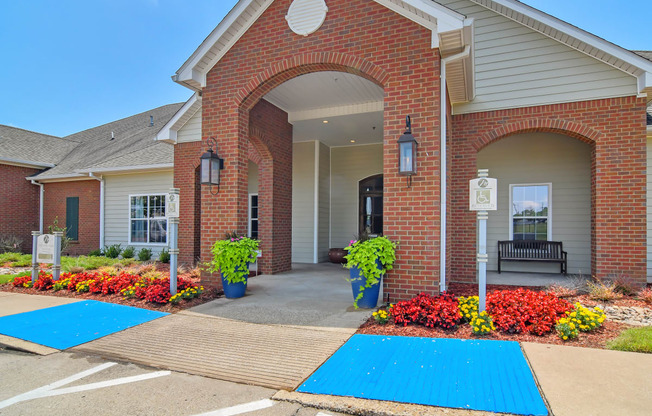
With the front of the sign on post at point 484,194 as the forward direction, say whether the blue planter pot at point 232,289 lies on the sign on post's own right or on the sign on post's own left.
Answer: on the sign on post's own right

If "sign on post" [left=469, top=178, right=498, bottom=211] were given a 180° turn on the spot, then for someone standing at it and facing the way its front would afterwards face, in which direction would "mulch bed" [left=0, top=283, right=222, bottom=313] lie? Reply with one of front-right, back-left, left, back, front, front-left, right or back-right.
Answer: left

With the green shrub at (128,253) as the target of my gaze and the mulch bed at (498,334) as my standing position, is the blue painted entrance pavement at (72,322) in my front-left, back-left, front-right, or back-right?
front-left

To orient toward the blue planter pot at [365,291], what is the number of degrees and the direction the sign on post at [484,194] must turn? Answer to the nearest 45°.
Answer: approximately 90° to its right

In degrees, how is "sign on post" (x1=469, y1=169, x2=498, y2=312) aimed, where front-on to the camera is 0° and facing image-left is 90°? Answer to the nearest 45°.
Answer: approximately 0°

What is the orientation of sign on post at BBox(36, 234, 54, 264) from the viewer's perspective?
toward the camera

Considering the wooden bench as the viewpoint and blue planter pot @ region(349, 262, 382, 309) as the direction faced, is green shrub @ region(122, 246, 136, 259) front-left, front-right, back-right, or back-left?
front-right

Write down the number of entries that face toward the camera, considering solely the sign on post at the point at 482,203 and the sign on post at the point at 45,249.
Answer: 2

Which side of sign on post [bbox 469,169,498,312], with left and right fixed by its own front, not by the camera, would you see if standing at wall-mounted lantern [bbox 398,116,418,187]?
right

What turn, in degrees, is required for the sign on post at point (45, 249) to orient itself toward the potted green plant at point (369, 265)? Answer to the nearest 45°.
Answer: approximately 45° to its left

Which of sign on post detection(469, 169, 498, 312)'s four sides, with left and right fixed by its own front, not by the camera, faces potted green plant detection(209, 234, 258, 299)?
right

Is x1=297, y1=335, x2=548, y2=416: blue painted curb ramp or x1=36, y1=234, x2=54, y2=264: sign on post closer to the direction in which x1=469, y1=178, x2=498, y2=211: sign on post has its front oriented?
the blue painted curb ramp

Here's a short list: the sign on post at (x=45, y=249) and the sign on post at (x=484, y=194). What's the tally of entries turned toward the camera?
2

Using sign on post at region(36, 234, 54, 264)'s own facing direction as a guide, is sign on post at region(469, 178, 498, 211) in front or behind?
in front
